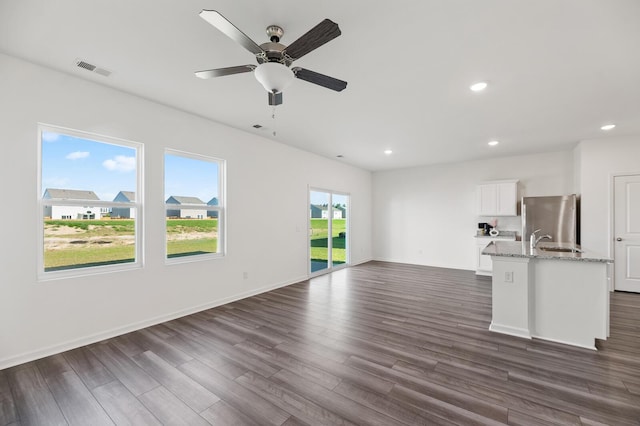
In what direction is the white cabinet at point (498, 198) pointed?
toward the camera

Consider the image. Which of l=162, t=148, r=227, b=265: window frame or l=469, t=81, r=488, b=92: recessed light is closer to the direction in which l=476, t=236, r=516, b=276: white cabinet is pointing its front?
the recessed light

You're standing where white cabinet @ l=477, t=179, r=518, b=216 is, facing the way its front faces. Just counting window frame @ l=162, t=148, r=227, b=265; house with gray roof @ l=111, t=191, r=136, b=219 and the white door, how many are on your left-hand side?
1

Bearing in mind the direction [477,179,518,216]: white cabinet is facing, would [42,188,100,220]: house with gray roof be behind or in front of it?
behind

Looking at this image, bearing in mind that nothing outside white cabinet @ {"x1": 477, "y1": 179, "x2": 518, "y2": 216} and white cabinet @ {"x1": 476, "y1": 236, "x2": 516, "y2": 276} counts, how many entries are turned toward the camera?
2

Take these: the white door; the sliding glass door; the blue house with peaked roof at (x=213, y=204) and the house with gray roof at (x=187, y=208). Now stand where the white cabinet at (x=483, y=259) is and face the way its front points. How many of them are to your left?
1

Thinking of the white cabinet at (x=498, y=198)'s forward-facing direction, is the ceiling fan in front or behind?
in front

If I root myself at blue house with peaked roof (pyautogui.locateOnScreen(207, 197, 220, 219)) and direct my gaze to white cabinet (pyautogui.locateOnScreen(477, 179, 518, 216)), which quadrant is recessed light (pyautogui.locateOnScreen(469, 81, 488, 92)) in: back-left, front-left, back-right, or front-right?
front-right

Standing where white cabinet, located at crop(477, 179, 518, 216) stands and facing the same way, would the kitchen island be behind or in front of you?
in front

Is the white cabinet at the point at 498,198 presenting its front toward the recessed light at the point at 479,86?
yes

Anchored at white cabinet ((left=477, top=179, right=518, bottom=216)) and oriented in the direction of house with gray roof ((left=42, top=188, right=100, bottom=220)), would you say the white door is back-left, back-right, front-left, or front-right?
back-left

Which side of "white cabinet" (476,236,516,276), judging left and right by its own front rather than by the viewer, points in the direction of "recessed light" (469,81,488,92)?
front

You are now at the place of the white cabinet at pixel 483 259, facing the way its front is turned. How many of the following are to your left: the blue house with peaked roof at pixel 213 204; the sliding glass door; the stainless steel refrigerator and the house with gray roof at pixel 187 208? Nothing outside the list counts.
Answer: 1

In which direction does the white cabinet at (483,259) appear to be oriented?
toward the camera
